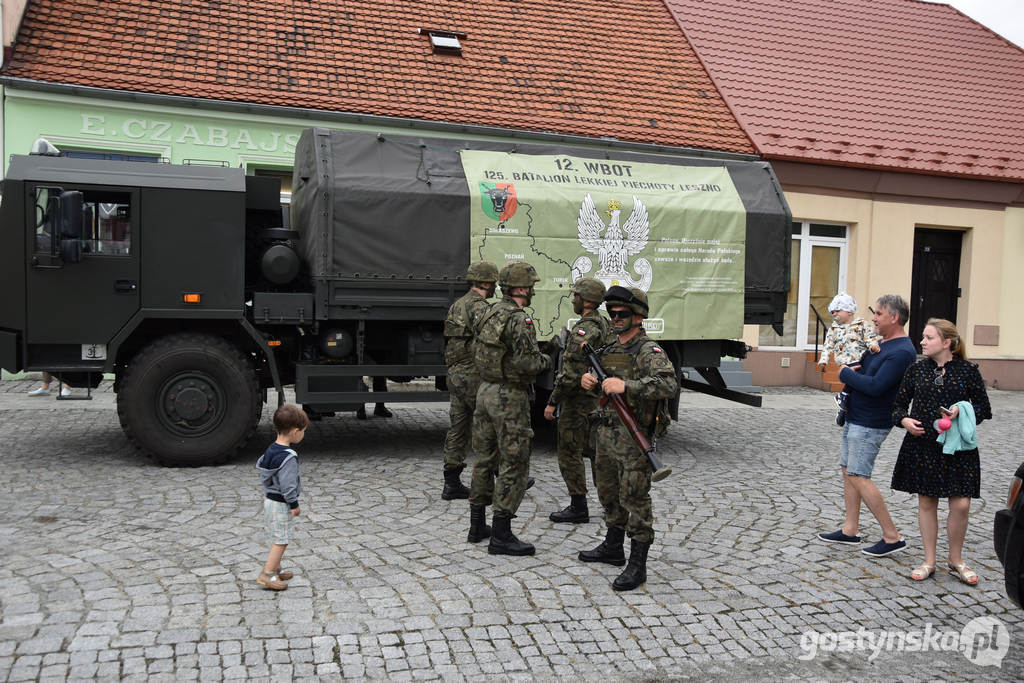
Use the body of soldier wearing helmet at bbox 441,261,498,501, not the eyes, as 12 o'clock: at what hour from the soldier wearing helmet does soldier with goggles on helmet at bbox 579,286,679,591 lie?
The soldier with goggles on helmet is roughly at 2 o'clock from the soldier wearing helmet.

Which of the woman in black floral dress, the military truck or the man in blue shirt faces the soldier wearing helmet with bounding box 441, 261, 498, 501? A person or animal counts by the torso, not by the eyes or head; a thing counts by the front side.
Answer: the man in blue shirt

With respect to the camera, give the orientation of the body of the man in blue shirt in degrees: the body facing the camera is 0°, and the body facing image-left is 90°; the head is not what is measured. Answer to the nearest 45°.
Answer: approximately 90°

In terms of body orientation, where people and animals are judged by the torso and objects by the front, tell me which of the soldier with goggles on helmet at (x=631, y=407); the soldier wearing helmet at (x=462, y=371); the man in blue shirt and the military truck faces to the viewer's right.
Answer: the soldier wearing helmet

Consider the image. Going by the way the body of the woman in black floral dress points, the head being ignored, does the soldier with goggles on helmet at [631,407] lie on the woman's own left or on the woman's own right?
on the woman's own right

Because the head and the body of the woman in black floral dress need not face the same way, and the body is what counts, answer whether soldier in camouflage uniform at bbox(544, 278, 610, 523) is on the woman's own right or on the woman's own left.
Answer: on the woman's own right

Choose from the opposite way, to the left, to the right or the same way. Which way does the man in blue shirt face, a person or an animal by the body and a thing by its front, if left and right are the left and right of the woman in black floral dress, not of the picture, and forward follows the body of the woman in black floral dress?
to the right

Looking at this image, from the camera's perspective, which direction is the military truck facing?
to the viewer's left

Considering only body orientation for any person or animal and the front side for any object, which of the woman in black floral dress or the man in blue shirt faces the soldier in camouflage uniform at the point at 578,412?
the man in blue shirt

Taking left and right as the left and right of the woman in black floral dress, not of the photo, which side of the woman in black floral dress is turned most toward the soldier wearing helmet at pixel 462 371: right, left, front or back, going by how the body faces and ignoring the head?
right

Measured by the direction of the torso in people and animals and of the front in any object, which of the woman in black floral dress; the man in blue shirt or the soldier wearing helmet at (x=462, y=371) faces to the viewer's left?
the man in blue shirt

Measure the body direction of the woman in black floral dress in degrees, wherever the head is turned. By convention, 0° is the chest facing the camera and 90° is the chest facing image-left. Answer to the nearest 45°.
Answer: approximately 0°

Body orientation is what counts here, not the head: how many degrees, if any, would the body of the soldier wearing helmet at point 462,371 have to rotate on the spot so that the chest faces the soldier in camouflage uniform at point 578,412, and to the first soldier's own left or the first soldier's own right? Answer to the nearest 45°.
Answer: approximately 45° to the first soldier's own right

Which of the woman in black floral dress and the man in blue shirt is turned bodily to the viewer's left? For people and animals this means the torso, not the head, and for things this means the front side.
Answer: the man in blue shirt
